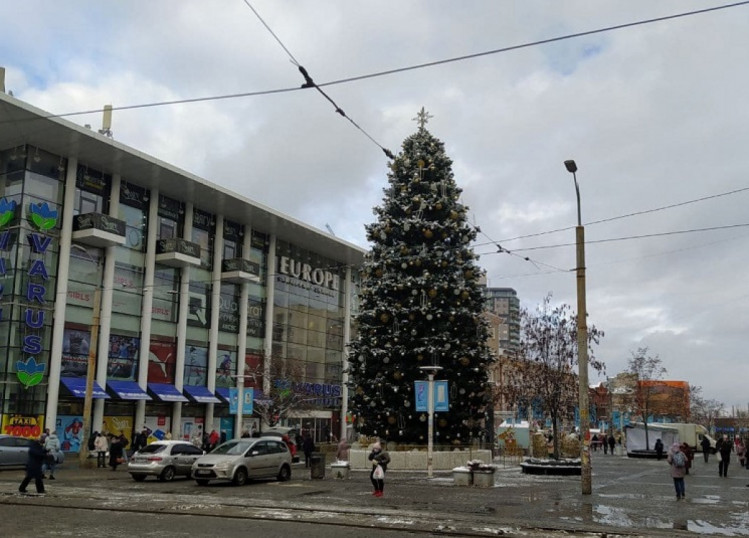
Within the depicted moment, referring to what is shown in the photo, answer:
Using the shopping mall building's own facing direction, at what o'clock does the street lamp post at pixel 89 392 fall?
The street lamp post is roughly at 1 o'clock from the shopping mall building.

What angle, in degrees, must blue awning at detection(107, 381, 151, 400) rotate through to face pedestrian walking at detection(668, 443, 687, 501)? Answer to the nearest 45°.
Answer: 0° — it already faces them

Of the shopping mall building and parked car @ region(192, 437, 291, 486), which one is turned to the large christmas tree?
the shopping mall building

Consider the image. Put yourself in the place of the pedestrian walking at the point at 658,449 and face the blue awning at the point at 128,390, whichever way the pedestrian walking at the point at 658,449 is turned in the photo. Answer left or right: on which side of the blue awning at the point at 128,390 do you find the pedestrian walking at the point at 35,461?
left

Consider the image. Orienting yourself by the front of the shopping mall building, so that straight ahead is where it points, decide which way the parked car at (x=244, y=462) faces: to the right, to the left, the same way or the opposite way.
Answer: to the right

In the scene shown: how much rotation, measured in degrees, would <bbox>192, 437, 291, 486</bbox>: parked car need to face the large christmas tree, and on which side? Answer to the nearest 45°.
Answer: approximately 180°
